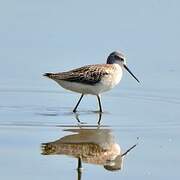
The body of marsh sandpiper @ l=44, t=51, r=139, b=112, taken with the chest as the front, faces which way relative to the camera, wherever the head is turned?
to the viewer's right
